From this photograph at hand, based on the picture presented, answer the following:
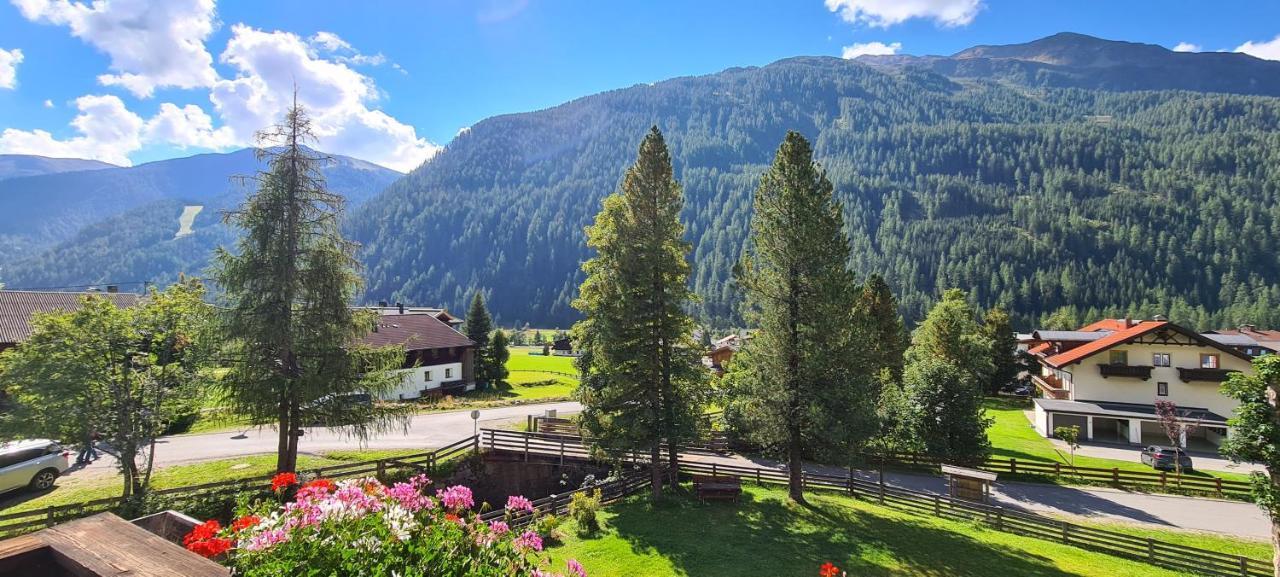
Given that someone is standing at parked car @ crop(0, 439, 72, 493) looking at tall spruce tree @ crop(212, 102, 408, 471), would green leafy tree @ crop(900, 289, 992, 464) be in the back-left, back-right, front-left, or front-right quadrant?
front-left

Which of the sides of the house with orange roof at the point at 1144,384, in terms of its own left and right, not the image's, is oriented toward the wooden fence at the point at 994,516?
front

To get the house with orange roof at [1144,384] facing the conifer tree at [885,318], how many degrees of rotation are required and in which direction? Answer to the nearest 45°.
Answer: approximately 45° to its right

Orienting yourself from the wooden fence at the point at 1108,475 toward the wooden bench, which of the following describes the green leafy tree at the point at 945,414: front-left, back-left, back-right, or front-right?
front-right

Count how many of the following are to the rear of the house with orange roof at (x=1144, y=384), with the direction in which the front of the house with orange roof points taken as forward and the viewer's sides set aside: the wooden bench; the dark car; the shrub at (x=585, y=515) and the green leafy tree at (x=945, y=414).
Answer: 0

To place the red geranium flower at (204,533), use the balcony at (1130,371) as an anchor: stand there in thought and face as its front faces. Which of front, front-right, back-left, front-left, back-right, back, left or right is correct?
front

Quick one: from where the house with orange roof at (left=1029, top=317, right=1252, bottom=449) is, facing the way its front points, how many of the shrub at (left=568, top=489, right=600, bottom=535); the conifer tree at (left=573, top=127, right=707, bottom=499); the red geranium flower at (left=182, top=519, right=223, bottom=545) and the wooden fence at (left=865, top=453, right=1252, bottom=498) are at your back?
0

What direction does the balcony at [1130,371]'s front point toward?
toward the camera

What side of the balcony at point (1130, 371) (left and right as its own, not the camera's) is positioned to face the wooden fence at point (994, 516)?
front

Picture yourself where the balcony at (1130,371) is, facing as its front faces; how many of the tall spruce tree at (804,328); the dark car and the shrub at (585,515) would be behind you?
0

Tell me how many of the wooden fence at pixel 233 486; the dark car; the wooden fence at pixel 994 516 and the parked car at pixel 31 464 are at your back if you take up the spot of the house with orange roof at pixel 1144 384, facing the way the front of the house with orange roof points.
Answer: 0

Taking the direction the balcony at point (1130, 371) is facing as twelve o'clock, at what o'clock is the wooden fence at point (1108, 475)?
The wooden fence is roughly at 12 o'clock from the balcony.

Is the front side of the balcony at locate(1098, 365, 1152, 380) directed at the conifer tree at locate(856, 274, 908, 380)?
no

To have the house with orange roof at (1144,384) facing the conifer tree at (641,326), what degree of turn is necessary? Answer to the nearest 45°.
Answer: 0° — it already faces it

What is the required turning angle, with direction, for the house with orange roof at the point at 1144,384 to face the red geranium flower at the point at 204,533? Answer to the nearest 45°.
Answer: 0° — it already faces it
